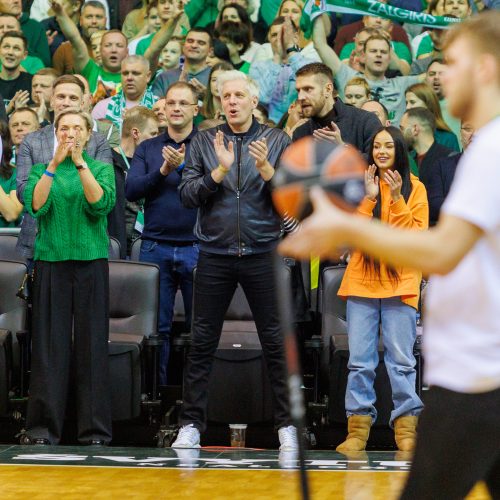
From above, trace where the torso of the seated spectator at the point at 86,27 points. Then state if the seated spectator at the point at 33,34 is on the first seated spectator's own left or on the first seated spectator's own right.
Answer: on the first seated spectator's own right

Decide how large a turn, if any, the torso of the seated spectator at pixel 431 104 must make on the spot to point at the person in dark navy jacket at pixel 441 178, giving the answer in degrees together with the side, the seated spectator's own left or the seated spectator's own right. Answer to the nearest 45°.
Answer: approximately 45° to the seated spectator's own left

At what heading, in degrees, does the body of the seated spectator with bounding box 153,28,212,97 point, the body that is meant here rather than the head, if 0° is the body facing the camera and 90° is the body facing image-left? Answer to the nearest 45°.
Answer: approximately 0°

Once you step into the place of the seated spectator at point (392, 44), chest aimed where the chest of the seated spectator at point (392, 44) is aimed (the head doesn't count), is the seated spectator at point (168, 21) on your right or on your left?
on your right

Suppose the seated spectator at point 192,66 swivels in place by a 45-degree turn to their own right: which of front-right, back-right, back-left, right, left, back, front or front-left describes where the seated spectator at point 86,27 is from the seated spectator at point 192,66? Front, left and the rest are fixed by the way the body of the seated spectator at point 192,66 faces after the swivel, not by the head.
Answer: right

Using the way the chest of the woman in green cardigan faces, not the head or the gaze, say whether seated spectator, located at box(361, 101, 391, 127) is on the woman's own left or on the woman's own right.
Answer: on the woman's own left
